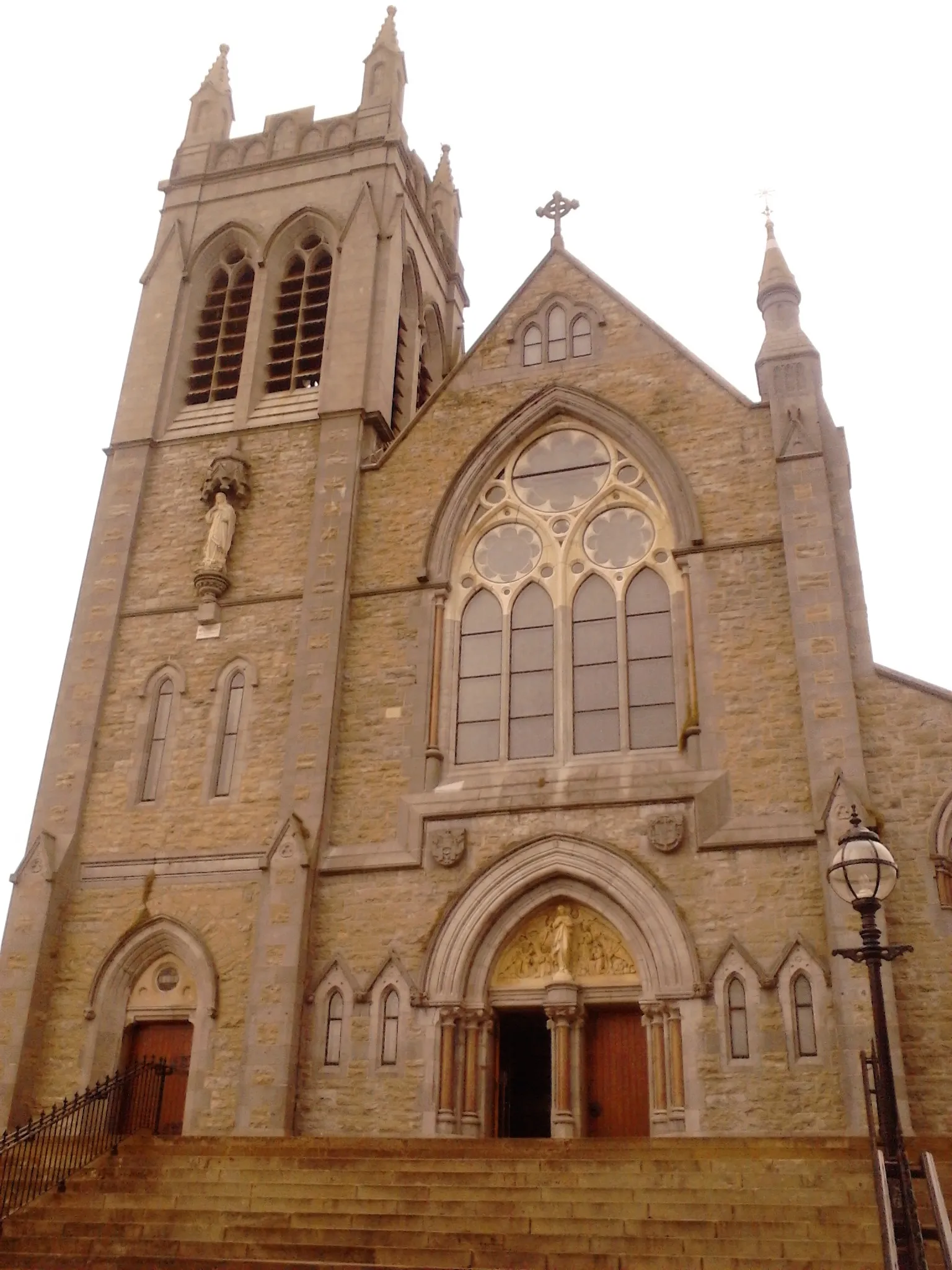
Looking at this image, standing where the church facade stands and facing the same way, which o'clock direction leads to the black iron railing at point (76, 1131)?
The black iron railing is roughly at 3 o'clock from the church facade.

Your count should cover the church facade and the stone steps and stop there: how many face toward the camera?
2

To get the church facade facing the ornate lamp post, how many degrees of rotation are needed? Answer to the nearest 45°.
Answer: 0° — it already faces it

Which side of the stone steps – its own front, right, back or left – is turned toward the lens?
front

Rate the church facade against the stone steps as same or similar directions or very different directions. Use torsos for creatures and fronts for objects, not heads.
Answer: same or similar directions

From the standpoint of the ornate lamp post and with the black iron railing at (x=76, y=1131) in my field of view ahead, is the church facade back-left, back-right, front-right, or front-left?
front-right

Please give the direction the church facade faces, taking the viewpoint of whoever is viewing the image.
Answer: facing the viewer
